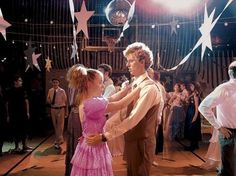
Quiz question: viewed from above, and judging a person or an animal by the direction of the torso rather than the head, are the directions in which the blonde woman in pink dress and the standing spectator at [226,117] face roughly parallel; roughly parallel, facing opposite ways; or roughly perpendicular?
roughly perpendicular

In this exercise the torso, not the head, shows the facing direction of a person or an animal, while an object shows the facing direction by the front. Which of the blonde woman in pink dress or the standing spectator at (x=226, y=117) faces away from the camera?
the standing spectator

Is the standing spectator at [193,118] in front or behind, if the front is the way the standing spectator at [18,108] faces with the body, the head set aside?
in front

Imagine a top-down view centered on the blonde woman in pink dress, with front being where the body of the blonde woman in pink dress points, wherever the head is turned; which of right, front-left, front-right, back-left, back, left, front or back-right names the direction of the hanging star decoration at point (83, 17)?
left

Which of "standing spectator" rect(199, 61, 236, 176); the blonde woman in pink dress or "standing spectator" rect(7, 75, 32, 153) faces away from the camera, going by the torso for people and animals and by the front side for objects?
"standing spectator" rect(199, 61, 236, 176)

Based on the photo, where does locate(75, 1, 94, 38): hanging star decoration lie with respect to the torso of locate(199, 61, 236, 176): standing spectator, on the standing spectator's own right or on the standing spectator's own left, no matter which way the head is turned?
on the standing spectator's own left

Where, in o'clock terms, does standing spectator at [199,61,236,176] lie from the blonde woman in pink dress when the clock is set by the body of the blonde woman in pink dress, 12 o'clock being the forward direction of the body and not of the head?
The standing spectator is roughly at 11 o'clock from the blonde woman in pink dress.

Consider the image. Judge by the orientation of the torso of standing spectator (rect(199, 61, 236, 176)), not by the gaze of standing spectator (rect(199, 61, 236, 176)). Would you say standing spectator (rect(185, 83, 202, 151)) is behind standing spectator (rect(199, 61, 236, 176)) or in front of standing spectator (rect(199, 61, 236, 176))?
in front

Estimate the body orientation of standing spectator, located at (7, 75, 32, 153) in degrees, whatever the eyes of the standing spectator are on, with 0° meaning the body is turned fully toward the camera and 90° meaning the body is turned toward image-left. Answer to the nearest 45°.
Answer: approximately 315°

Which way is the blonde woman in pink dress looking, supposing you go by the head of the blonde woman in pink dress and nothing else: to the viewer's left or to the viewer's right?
to the viewer's right
